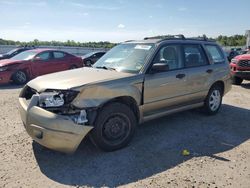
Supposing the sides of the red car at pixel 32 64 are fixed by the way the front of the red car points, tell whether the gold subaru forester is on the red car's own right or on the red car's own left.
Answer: on the red car's own left

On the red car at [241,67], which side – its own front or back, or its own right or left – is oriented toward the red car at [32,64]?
right

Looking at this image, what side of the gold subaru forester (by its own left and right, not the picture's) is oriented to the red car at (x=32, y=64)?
right

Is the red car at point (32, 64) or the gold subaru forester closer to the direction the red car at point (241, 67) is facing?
the gold subaru forester

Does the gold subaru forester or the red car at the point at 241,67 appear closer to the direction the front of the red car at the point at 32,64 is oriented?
the gold subaru forester

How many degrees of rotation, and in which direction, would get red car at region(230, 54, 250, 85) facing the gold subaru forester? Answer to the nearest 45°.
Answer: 0° — it already faces it

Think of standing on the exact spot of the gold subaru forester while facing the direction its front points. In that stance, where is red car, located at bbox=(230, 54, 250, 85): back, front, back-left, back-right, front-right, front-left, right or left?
back
